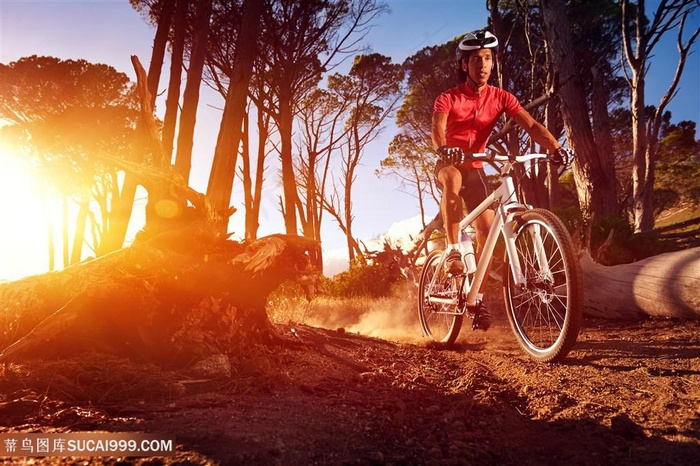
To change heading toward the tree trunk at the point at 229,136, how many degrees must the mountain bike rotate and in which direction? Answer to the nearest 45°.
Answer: approximately 180°

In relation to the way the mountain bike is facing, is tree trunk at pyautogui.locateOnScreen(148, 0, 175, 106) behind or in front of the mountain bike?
behind

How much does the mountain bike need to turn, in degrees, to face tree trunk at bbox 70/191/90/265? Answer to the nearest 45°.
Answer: approximately 180°

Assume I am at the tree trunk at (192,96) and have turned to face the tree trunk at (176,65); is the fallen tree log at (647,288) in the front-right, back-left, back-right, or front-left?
back-right

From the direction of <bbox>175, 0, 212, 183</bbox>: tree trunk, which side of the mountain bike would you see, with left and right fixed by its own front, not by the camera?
back

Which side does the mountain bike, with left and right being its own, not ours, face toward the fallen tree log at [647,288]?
left

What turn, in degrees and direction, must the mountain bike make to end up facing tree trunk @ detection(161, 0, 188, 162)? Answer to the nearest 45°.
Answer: approximately 180°
